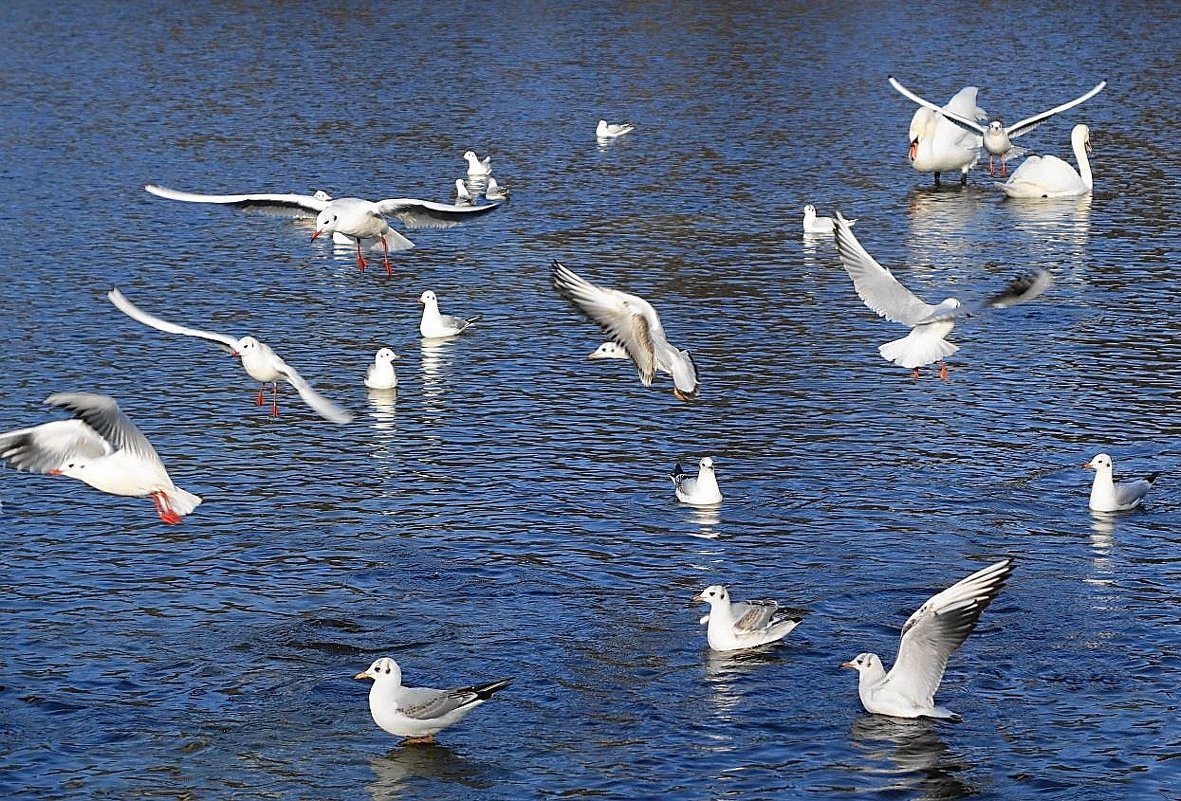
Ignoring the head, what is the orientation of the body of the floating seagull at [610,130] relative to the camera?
to the viewer's left

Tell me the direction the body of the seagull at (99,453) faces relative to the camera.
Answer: to the viewer's left

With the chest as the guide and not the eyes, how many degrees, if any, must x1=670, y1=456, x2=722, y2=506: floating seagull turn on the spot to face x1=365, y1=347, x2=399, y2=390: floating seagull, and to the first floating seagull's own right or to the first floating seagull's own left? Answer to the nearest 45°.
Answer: approximately 180°

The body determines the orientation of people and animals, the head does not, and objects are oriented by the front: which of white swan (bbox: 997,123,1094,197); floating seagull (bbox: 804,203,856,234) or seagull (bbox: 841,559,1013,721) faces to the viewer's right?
the white swan

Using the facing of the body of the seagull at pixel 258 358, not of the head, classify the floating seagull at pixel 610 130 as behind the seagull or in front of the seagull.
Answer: behind

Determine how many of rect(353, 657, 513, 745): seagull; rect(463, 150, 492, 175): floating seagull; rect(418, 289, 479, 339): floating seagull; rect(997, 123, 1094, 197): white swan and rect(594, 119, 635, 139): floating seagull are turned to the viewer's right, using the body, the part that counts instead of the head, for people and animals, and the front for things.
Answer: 1

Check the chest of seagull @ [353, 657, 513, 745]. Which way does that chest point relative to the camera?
to the viewer's left

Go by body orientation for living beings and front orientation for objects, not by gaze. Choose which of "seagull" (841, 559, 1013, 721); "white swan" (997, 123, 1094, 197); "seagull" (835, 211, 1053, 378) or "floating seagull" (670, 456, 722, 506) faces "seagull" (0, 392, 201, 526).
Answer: "seagull" (841, 559, 1013, 721)

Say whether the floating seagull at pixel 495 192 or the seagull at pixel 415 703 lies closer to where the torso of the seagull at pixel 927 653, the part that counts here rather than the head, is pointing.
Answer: the seagull

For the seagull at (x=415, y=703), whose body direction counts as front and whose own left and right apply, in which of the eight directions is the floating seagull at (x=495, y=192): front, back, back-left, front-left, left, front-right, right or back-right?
right

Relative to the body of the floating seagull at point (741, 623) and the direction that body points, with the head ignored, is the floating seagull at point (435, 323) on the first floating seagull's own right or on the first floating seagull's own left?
on the first floating seagull's own right

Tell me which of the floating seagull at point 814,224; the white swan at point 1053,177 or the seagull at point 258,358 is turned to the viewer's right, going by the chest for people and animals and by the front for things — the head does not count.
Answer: the white swan

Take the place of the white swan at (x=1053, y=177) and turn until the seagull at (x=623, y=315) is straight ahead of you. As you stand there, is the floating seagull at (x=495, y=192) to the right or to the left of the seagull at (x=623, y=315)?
right
